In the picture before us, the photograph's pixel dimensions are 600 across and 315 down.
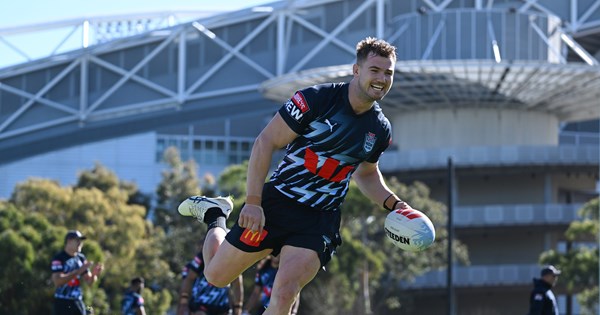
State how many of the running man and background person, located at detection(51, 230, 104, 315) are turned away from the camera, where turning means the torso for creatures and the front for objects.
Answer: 0

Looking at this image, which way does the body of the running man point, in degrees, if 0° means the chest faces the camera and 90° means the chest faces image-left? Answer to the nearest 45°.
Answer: approximately 315°

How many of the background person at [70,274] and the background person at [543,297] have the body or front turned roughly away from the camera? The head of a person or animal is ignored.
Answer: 0

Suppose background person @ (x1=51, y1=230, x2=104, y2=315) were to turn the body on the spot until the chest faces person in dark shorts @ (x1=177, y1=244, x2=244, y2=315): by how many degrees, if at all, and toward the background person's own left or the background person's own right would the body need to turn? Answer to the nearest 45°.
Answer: approximately 45° to the background person's own left

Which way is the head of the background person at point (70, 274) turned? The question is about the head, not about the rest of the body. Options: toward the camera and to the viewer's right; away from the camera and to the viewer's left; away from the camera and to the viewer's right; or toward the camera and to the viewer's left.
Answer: toward the camera and to the viewer's right
